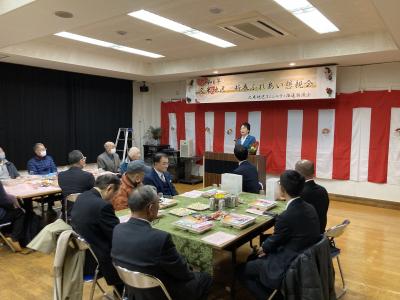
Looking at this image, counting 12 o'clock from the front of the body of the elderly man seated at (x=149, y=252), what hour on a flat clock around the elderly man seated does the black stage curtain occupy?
The black stage curtain is roughly at 10 o'clock from the elderly man seated.

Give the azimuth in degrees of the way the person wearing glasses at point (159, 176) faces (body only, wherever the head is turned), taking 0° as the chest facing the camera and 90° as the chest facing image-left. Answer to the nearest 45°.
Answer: approximately 315°

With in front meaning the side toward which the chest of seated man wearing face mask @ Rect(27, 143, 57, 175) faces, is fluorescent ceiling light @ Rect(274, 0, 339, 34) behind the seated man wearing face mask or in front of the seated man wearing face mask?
in front

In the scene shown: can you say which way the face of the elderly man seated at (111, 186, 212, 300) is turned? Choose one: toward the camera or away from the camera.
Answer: away from the camera

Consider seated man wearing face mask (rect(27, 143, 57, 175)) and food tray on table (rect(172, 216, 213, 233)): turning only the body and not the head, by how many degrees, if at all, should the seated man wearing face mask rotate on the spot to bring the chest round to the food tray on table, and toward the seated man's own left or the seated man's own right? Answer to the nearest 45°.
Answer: approximately 45° to the seated man's own right

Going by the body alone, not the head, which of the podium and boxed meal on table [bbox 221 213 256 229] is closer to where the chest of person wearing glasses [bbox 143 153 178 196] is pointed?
the boxed meal on table

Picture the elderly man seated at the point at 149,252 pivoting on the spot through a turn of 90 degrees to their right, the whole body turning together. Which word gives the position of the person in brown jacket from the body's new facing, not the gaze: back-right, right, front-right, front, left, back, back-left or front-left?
back-left

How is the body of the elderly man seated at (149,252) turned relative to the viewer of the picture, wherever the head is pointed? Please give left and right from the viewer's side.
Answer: facing away from the viewer and to the right of the viewer

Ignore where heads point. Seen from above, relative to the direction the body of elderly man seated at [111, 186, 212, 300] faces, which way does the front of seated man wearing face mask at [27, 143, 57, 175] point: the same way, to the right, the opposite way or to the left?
to the right

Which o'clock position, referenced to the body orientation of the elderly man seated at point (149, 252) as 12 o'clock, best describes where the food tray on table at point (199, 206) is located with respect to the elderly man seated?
The food tray on table is roughly at 11 o'clock from the elderly man seated.

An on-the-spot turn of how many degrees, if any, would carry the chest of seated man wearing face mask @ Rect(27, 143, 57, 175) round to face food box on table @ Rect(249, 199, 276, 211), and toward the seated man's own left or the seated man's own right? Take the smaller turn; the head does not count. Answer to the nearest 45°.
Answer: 0° — they already face it

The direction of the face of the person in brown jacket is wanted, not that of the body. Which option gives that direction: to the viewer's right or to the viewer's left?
to the viewer's right

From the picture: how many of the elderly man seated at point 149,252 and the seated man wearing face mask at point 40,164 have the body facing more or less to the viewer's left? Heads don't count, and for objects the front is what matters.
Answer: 0
